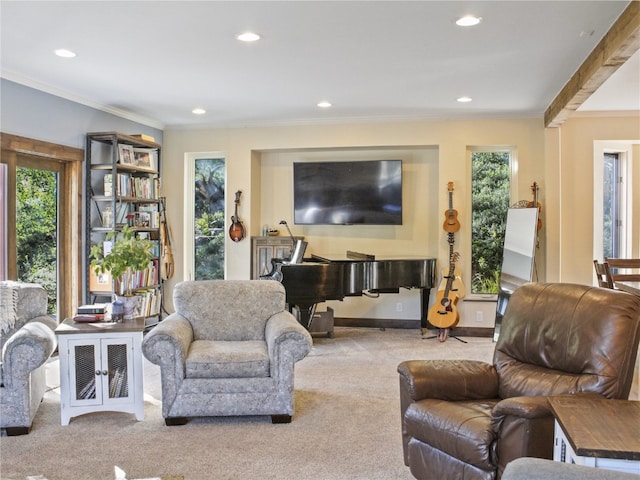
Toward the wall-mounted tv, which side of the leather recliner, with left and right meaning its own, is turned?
right

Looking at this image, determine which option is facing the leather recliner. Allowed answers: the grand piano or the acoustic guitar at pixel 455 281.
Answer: the acoustic guitar

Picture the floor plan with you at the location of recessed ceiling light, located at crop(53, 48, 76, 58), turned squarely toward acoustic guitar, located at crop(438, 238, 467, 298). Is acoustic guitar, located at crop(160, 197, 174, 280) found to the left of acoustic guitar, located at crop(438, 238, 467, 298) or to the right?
left

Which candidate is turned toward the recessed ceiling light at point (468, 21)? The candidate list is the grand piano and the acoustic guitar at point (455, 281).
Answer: the acoustic guitar

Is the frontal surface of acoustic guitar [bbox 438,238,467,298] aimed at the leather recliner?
yes

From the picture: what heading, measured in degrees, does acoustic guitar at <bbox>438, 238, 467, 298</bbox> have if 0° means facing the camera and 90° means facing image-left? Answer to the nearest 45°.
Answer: approximately 0°

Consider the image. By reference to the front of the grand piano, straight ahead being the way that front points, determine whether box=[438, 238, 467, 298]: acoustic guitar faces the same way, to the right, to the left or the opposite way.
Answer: to the left

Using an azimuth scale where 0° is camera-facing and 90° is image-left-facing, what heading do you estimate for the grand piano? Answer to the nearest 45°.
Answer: approximately 90°

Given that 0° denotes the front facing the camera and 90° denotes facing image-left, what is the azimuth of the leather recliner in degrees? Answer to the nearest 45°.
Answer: approximately 45°

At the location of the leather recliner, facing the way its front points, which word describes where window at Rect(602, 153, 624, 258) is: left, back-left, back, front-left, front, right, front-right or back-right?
back-right

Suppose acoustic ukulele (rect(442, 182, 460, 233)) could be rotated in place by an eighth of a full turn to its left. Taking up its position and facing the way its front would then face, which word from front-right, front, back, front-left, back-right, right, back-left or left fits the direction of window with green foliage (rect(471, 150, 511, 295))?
left

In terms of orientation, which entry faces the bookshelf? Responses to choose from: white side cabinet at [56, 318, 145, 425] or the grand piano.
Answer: the grand piano

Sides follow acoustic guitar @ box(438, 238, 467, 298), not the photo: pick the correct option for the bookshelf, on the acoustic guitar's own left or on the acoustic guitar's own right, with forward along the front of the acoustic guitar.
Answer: on the acoustic guitar's own right
